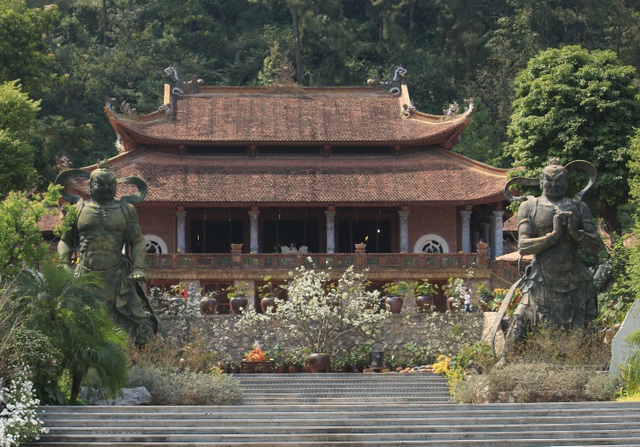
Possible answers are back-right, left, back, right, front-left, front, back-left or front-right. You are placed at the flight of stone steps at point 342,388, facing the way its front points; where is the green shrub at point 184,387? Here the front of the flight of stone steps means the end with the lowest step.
front-right

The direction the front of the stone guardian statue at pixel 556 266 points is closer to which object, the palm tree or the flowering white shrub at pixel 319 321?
the palm tree

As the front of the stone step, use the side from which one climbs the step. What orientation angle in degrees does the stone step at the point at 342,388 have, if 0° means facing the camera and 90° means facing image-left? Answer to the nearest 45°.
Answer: approximately 0°

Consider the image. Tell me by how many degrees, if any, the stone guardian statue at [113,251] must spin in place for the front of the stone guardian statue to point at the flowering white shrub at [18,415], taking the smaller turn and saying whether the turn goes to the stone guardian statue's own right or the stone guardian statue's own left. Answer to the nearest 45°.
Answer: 0° — it already faces it

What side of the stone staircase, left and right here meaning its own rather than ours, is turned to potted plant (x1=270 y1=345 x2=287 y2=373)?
back

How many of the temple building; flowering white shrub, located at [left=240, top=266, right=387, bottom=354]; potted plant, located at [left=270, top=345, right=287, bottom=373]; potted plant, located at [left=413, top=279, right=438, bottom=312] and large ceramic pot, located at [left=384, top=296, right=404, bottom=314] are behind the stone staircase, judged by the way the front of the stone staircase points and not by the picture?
5

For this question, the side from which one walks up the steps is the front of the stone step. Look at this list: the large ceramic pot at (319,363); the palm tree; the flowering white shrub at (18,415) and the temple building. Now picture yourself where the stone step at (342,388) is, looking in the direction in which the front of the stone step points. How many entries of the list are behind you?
2

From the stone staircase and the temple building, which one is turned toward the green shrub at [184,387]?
the temple building
